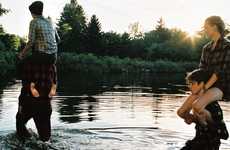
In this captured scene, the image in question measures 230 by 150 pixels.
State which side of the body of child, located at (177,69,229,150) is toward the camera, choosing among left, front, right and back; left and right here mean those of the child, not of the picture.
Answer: left

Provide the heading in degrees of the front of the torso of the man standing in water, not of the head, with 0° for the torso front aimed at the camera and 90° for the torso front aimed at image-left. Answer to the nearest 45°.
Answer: approximately 135°
